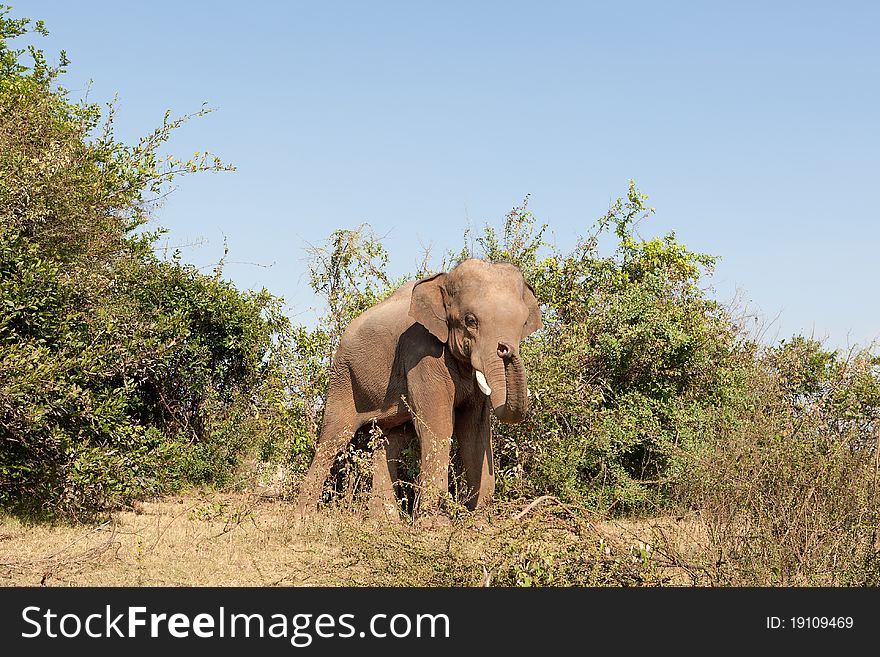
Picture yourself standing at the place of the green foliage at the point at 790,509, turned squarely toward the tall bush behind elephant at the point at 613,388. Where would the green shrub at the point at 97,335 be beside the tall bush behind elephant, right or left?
left

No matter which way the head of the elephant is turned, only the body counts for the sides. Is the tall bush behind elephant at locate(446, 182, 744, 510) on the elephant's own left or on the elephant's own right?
on the elephant's own left

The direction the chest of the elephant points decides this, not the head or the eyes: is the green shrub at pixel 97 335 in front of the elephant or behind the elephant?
behind

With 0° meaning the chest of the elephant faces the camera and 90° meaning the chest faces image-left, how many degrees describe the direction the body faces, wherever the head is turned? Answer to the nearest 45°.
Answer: approximately 315°
